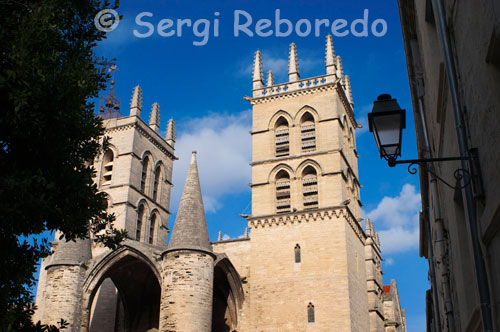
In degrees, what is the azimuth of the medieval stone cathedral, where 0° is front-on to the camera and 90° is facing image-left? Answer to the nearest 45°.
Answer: approximately 45°

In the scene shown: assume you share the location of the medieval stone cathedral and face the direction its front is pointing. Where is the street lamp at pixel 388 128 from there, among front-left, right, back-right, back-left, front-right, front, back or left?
front-left

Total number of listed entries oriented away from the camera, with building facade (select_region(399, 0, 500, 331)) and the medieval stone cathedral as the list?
0

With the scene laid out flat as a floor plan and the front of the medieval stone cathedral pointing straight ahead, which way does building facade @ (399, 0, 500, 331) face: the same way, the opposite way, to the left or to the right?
to the right

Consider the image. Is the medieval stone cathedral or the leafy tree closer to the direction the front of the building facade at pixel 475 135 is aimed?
the leafy tree

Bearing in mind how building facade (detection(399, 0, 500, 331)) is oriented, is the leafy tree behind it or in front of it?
in front

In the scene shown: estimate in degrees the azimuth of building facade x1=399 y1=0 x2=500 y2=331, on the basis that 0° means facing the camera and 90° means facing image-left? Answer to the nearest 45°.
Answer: approximately 90°
